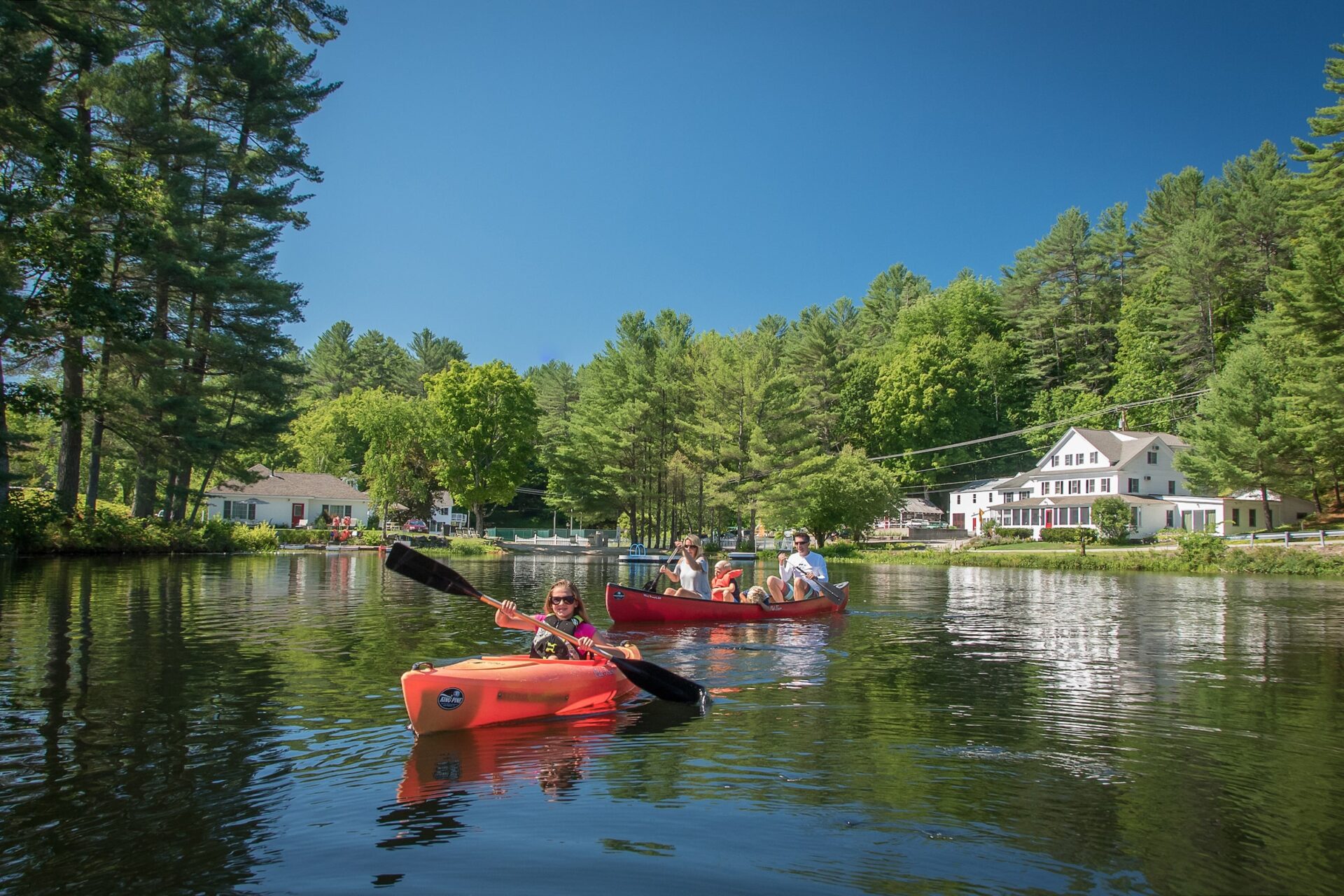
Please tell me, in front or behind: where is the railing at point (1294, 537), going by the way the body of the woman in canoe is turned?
behind

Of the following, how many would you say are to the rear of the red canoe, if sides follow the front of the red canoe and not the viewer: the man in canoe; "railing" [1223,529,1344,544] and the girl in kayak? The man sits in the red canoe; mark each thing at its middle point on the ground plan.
2

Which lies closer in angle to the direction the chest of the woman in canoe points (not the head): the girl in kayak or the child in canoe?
the girl in kayak

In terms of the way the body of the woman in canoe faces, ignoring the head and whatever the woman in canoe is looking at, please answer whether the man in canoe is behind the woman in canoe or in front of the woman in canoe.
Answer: behind

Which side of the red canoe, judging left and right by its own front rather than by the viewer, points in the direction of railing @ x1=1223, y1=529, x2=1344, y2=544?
back

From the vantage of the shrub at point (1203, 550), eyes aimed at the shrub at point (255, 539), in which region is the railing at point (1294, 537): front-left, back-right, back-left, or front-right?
back-right

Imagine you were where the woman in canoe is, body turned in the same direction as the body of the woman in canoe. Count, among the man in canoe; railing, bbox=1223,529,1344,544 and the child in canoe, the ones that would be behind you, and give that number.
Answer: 3

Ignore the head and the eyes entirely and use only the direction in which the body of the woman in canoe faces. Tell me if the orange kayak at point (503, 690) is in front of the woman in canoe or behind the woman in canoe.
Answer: in front

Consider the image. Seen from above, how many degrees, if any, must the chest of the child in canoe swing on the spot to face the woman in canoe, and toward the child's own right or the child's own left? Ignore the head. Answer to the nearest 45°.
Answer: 0° — they already face them

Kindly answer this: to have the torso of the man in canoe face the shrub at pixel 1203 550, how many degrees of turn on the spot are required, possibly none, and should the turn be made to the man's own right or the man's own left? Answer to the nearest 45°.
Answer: approximately 180°

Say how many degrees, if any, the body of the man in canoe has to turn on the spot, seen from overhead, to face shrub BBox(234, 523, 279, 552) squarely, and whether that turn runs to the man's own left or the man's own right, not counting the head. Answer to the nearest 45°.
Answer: approximately 90° to the man's own right

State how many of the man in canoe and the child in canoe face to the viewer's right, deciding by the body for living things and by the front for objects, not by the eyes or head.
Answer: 0
